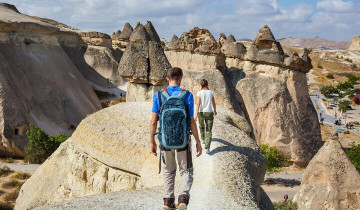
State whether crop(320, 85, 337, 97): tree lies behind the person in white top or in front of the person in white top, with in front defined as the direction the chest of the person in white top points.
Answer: in front

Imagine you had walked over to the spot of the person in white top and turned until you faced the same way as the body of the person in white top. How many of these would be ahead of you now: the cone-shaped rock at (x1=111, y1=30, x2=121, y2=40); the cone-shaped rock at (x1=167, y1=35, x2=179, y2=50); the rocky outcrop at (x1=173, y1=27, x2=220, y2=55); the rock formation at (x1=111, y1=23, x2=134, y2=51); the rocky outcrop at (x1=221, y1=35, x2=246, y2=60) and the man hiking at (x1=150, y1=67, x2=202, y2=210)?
5

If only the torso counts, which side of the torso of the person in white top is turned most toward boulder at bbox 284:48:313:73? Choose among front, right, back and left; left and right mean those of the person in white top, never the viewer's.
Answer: front

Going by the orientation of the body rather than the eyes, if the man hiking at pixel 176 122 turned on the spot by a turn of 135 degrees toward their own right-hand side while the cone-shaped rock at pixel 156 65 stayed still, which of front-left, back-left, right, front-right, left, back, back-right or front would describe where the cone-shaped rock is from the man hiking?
back-left

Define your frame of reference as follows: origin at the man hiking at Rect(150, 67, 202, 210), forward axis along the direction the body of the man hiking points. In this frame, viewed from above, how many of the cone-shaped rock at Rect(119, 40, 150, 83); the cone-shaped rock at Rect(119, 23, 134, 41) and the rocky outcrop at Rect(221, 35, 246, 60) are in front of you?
3

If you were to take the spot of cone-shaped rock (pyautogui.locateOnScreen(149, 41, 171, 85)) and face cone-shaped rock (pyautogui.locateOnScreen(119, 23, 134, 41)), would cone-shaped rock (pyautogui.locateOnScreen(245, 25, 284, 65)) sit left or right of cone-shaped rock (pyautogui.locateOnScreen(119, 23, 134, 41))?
right

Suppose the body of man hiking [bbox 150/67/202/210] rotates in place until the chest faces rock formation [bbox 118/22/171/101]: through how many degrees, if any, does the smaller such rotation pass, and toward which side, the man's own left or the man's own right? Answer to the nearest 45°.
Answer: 0° — they already face it

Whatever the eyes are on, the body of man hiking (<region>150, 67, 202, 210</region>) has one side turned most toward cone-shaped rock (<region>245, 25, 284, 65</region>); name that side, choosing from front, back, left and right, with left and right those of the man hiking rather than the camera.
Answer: front

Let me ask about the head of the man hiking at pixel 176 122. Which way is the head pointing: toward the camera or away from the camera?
away from the camera

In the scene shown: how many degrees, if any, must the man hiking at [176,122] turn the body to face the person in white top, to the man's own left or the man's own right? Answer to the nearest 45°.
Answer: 0° — they already face them

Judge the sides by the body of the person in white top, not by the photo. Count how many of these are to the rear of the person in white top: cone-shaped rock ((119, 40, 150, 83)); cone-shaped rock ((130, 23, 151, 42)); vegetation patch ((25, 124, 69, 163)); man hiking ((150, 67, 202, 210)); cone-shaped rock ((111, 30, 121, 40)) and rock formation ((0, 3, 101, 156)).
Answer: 1

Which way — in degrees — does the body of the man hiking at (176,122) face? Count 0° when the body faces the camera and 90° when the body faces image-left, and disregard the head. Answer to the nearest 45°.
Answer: approximately 180°

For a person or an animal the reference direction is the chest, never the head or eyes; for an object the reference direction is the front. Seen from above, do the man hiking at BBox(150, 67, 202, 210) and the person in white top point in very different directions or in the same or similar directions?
same or similar directions

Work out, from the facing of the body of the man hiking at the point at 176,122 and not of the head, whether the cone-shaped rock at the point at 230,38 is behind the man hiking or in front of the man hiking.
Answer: in front

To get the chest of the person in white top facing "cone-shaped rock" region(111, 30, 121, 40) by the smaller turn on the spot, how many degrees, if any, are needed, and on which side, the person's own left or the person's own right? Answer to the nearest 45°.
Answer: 0° — they already face it

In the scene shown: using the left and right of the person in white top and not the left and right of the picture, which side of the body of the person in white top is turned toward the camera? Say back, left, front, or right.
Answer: back

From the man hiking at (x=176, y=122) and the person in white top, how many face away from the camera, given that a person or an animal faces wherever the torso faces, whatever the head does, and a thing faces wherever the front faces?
2
